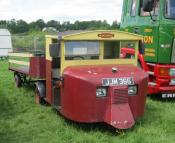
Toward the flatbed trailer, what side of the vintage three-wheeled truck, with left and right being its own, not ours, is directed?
back

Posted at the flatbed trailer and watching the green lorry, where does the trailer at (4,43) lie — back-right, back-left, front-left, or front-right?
back-left

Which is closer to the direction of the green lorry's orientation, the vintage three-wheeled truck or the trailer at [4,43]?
the vintage three-wheeled truck

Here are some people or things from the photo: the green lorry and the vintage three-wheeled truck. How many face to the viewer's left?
0

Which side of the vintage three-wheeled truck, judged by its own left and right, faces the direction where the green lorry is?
left

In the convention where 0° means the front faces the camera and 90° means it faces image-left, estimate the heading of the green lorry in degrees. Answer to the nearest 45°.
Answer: approximately 315°

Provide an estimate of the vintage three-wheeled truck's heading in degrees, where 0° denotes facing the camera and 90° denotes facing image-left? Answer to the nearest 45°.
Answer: approximately 315°

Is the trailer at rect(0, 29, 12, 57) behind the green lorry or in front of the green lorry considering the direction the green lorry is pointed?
behind
